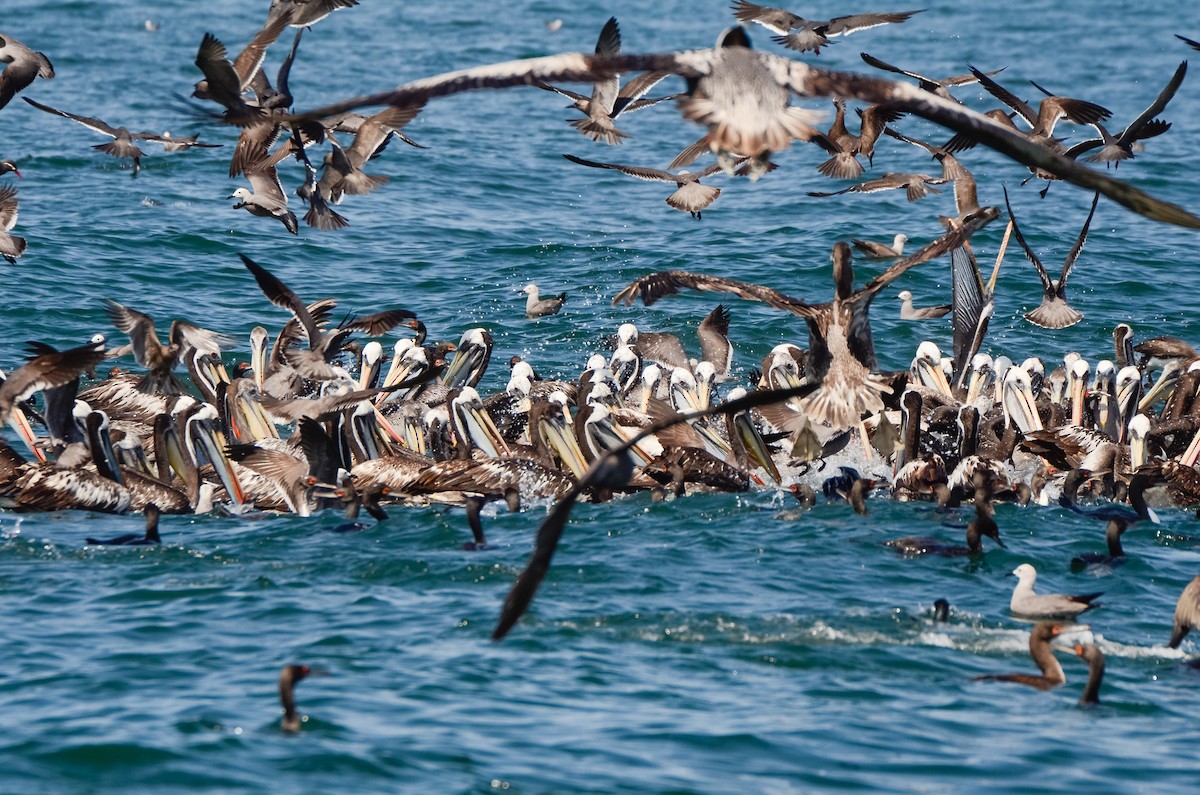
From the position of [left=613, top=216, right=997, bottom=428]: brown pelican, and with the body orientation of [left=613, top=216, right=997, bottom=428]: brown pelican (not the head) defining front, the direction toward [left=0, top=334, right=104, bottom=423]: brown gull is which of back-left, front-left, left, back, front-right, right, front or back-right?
left

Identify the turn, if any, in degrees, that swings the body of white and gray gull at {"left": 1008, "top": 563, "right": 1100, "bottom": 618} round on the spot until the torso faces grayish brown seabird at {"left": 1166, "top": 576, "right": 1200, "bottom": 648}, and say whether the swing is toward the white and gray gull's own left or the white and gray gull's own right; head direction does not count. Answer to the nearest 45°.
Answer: approximately 180°

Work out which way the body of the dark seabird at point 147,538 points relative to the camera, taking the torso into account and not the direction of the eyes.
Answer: to the viewer's right

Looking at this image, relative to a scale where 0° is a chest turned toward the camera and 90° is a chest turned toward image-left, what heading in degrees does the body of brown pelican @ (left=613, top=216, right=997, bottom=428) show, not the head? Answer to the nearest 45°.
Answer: approximately 180°

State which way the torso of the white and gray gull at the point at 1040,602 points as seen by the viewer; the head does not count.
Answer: to the viewer's left

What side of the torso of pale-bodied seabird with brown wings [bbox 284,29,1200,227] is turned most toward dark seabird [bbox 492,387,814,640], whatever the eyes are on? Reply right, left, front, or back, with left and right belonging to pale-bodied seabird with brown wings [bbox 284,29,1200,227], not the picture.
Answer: back

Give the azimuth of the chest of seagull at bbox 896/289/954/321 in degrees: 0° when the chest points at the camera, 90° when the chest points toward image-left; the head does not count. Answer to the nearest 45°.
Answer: approximately 90°

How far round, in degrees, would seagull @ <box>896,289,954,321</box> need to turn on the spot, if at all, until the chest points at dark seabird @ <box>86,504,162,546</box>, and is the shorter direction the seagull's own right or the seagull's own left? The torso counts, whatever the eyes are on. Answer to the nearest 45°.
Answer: approximately 45° to the seagull's own left

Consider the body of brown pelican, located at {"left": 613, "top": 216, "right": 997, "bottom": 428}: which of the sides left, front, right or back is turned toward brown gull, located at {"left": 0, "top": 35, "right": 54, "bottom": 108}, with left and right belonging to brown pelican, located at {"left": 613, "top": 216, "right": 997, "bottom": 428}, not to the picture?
left
